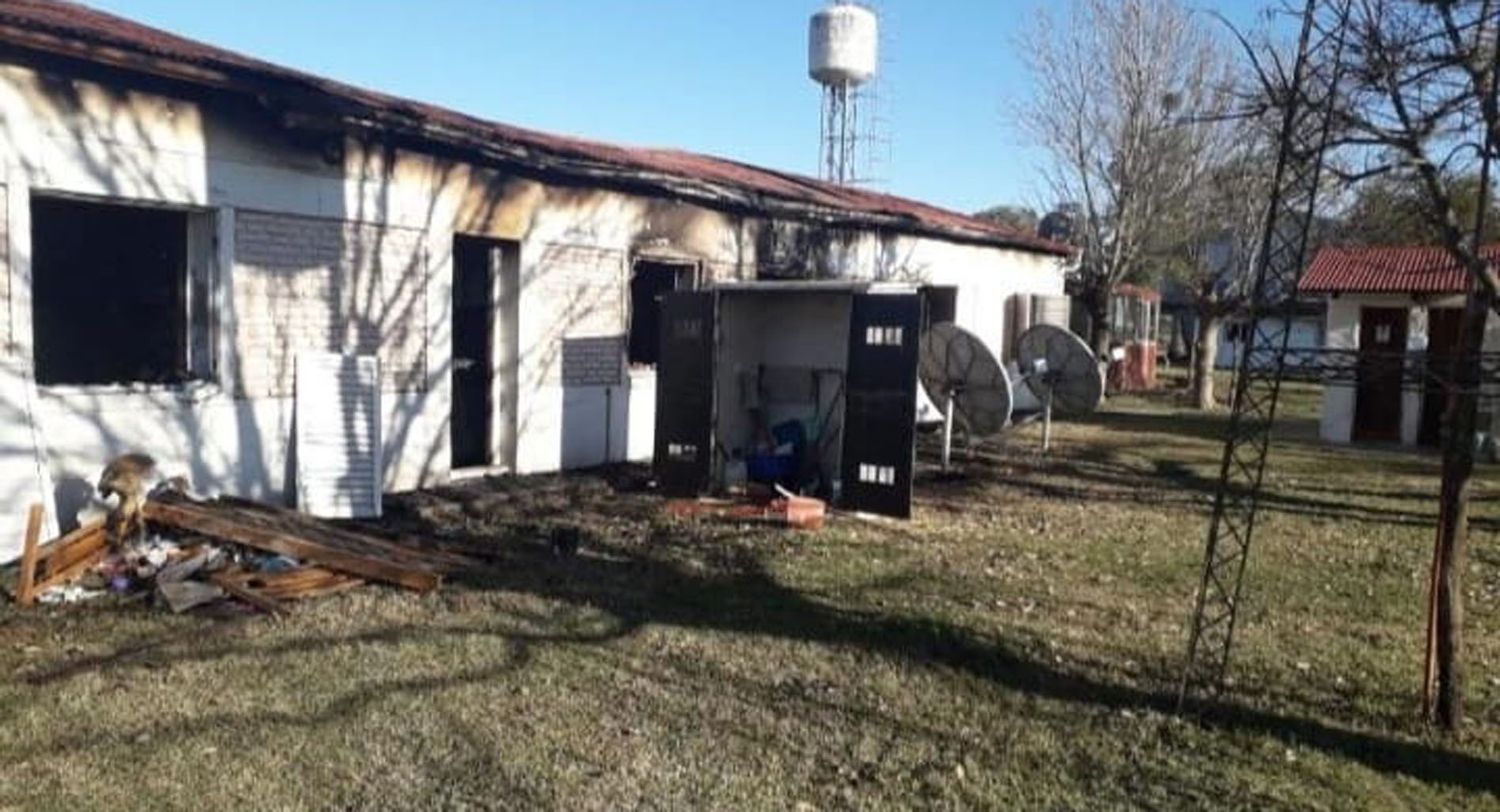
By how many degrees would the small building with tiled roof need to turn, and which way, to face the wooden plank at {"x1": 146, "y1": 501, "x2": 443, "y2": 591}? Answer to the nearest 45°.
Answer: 0° — it already faces it

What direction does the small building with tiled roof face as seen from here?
toward the camera

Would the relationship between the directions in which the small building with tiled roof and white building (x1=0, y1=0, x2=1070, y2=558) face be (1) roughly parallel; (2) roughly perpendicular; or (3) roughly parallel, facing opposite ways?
roughly perpendicular

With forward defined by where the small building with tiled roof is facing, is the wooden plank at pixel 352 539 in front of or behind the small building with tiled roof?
in front

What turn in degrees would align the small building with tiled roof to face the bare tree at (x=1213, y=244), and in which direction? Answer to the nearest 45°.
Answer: approximately 135° to its right

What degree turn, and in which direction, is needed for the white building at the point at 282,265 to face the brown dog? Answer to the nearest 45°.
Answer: approximately 45° to its right

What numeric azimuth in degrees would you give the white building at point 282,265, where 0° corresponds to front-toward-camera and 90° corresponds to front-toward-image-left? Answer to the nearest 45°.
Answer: approximately 315°
